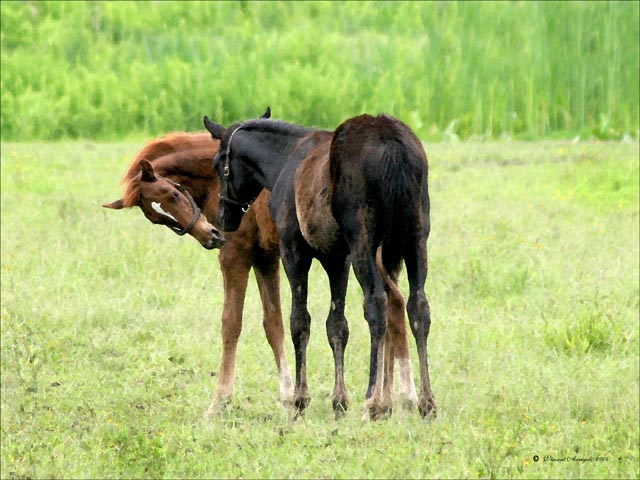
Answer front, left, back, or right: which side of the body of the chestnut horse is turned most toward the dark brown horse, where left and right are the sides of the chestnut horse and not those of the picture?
left

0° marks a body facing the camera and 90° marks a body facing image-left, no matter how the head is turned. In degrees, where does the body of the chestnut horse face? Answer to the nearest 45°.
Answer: approximately 45°

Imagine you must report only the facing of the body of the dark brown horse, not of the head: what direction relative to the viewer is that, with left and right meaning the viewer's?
facing away from the viewer and to the left of the viewer

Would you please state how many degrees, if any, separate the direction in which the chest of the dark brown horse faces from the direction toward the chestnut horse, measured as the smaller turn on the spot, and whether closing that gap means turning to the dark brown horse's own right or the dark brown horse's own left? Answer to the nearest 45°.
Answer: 0° — it already faces it
